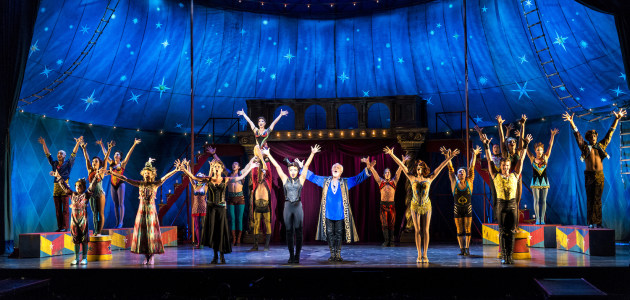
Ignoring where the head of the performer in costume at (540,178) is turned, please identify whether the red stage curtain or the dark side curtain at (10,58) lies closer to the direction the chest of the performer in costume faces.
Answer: the dark side curtain

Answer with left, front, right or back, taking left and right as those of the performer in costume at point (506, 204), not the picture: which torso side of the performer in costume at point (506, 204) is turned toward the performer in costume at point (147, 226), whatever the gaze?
right

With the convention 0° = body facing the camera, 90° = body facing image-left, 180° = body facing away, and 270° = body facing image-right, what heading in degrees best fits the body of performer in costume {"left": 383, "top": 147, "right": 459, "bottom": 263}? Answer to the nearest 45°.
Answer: approximately 0°
